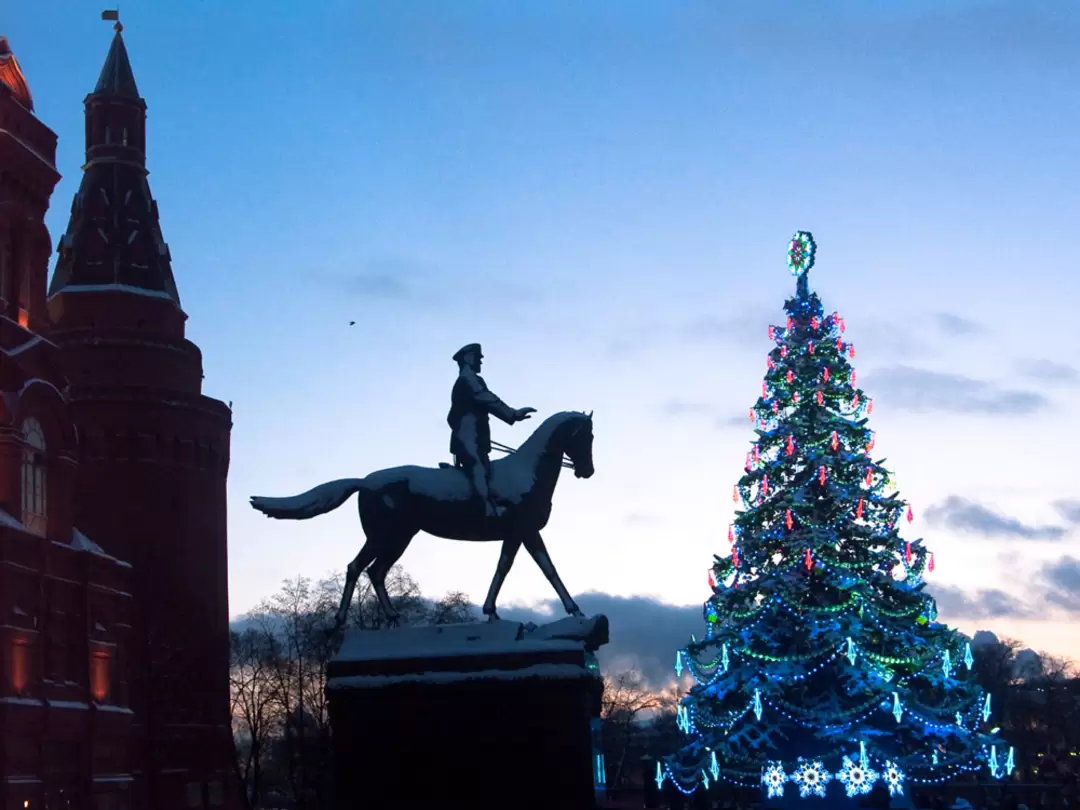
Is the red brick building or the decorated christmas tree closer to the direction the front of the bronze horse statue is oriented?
the decorated christmas tree

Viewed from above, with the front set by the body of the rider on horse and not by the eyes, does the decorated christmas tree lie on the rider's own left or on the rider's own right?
on the rider's own left

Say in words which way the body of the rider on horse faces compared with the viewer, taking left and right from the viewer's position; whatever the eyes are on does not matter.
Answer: facing to the right of the viewer

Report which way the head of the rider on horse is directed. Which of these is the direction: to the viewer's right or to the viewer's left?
to the viewer's right

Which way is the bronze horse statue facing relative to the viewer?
to the viewer's right

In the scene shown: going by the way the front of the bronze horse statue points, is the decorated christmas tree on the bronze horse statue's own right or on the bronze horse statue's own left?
on the bronze horse statue's own left
